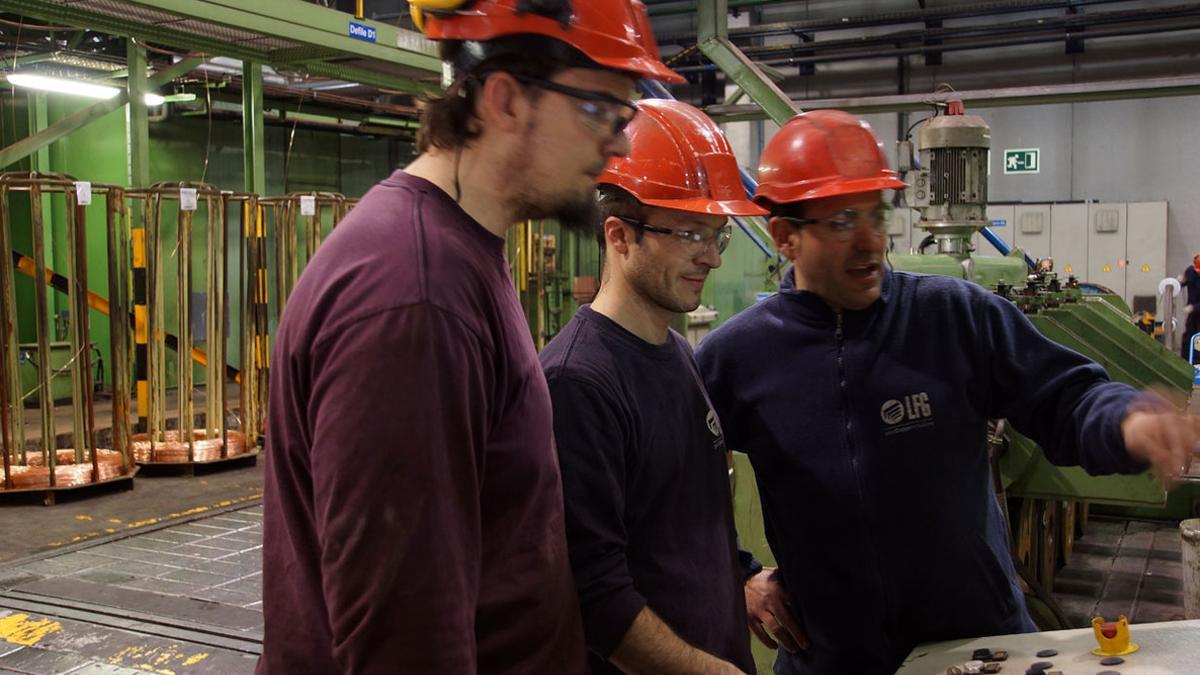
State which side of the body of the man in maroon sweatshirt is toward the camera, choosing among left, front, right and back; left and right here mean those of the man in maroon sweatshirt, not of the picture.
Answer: right

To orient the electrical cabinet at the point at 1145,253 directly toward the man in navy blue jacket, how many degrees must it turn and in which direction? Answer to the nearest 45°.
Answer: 0° — it already faces them

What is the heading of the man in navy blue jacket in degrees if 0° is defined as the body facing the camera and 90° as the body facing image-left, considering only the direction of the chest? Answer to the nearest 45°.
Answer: approximately 0°

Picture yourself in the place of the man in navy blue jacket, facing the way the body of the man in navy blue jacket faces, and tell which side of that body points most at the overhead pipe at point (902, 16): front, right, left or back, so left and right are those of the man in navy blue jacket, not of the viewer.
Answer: back

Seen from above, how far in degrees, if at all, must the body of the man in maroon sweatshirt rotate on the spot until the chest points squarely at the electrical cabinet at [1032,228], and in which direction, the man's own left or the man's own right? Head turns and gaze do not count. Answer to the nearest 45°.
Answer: approximately 45° to the man's own left

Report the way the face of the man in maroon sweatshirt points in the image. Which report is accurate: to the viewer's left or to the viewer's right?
to the viewer's right

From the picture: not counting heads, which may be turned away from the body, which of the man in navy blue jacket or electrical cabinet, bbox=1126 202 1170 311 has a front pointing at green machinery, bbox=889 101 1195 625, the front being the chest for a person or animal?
the electrical cabinet

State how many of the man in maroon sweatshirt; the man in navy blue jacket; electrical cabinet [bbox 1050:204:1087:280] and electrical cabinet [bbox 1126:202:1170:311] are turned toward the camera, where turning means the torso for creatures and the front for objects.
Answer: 3

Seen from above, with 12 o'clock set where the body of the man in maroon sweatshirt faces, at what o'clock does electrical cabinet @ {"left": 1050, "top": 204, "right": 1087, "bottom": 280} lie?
The electrical cabinet is roughly at 10 o'clock from the man in maroon sweatshirt.

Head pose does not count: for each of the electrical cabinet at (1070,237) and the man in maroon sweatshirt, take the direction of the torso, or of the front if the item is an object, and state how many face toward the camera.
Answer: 1

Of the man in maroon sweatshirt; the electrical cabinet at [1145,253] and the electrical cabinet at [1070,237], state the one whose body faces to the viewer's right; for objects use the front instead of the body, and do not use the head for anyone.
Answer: the man in maroon sweatshirt
